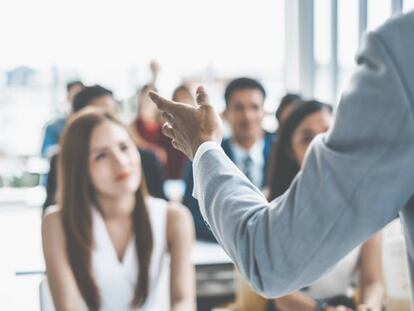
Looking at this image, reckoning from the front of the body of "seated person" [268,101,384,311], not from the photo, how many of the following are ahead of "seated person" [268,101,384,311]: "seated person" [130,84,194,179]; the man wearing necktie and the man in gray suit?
1

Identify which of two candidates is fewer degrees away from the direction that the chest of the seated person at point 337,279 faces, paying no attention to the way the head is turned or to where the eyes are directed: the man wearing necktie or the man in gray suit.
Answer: the man in gray suit

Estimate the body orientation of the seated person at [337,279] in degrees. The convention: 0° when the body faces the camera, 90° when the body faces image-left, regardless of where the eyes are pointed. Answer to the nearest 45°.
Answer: approximately 0°

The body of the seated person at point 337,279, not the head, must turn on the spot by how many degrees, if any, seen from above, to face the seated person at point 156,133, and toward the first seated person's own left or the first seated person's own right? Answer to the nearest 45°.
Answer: approximately 135° to the first seated person's own right

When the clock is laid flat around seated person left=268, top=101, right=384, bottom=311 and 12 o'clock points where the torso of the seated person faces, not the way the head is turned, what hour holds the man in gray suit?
The man in gray suit is roughly at 12 o'clock from the seated person.

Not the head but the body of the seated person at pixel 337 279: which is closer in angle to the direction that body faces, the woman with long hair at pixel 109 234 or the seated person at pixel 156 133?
the woman with long hair

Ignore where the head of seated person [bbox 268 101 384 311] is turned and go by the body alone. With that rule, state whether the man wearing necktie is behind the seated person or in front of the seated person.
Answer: behind

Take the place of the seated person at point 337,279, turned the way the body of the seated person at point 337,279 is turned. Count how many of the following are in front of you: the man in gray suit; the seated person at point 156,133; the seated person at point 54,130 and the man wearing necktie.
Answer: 1

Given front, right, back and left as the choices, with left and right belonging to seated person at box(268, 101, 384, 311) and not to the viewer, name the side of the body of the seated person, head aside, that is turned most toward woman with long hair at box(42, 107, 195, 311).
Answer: right

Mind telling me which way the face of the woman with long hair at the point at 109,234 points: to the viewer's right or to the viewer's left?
to the viewer's right
